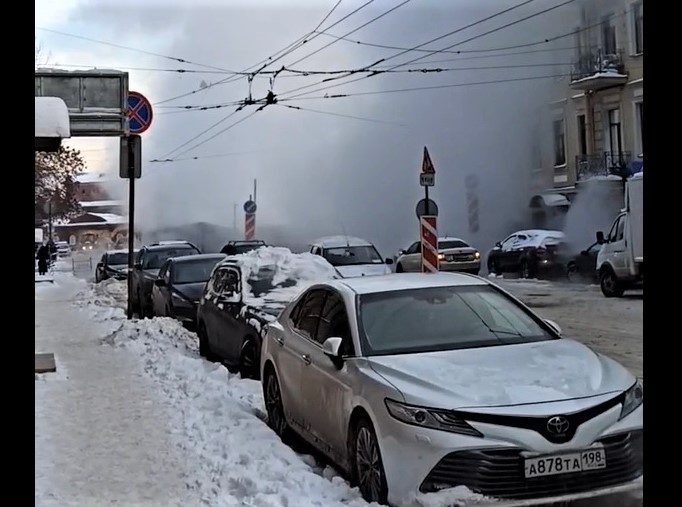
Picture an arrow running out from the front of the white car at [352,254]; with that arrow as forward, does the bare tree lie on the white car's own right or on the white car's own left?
on the white car's own right

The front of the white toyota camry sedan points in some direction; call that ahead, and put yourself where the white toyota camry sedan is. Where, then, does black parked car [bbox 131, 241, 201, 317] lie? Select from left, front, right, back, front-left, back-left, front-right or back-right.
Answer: back

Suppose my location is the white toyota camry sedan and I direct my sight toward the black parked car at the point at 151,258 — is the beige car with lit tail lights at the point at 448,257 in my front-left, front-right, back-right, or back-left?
front-right

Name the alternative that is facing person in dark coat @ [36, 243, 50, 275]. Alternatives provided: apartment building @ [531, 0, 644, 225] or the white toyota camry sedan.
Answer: the apartment building

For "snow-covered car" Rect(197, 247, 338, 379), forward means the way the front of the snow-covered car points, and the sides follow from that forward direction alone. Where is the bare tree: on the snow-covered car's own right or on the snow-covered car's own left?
on the snow-covered car's own right

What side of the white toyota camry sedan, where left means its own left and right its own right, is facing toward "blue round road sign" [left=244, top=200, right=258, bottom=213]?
back

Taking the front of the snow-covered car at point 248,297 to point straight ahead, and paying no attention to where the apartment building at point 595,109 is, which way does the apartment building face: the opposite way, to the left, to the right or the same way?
to the right

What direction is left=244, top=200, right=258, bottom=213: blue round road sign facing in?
toward the camera

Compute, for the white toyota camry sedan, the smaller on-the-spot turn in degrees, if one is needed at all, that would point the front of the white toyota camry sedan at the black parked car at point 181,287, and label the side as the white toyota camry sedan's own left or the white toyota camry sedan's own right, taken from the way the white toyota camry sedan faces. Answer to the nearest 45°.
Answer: approximately 180°

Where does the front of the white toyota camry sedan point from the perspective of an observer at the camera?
facing the viewer and to the right of the viewer

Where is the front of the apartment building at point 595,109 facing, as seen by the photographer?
facing the viewer and to the left of the viewer

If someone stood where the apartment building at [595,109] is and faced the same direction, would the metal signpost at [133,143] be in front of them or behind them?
in front

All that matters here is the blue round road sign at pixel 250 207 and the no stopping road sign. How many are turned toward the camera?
2

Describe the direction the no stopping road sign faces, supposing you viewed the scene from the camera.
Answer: facing the viewer
